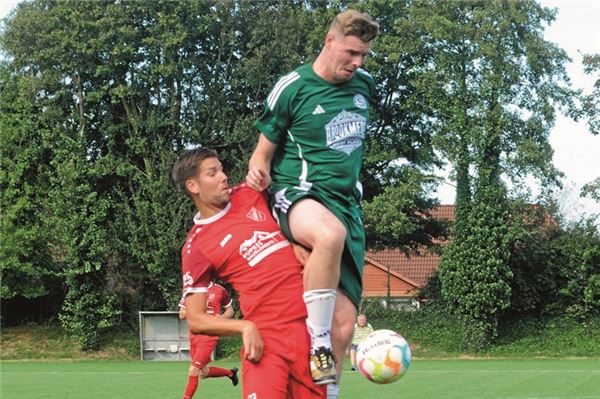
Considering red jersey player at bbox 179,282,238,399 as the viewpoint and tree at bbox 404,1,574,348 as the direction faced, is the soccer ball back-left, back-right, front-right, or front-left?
back-right

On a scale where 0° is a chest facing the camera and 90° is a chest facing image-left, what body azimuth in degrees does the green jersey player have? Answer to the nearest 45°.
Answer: approximately 315°

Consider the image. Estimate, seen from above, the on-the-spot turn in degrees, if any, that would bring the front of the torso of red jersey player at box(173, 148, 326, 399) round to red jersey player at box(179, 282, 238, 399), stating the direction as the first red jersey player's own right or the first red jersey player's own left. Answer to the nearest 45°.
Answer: approximately 135° to the first red jersey player's own left

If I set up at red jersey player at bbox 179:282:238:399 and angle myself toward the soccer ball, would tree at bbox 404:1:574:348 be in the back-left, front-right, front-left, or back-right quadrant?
back-left

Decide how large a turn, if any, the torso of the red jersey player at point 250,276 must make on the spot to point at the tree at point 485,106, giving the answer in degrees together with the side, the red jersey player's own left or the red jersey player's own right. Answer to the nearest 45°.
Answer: approximately 135° to the red jersey player's own left

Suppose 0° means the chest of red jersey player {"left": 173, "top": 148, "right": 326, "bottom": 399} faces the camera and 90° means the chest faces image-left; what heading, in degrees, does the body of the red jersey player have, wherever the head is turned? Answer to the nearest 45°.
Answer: approximately 315°
